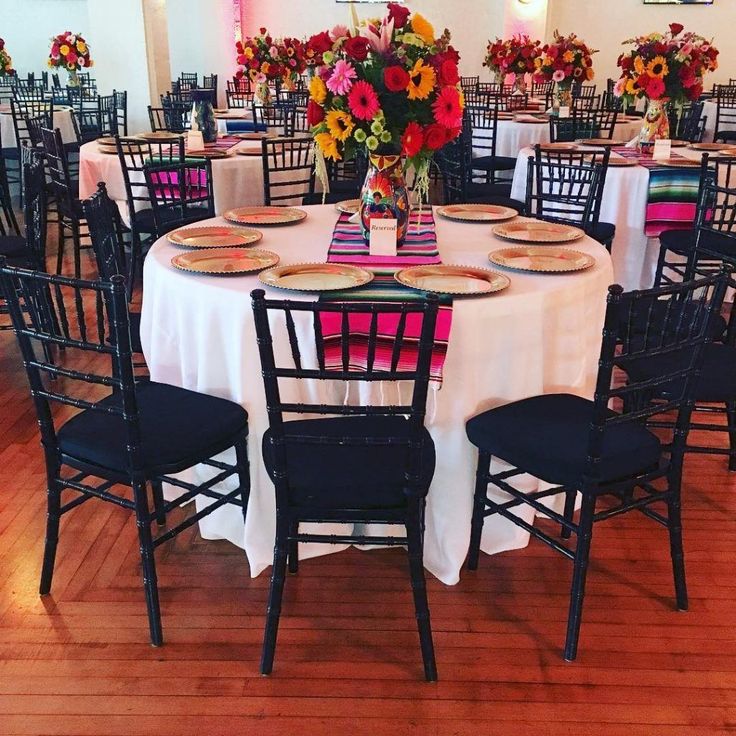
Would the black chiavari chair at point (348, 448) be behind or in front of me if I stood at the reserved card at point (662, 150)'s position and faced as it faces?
in front

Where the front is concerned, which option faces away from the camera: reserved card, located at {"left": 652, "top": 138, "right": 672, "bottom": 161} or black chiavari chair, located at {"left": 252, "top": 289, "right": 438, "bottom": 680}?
the black chiavari chair

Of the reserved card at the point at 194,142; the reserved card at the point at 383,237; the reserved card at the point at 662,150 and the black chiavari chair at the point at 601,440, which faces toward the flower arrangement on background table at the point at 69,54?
the black chiavari chair

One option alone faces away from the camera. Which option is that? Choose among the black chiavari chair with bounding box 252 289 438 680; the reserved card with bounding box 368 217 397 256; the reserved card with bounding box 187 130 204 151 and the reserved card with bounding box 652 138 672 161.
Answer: the black chiavari chair

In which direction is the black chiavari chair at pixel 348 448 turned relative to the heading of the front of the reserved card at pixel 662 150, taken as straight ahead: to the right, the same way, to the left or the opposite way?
the opposite way

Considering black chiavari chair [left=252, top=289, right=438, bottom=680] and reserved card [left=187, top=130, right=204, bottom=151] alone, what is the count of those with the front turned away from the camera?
1

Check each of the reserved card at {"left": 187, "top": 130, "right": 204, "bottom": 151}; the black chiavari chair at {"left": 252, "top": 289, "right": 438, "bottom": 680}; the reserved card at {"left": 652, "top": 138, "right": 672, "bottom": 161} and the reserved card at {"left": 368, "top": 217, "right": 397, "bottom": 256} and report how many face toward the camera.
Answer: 3

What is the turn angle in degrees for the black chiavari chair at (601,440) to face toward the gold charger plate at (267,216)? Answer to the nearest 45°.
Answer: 0° — it already faces it

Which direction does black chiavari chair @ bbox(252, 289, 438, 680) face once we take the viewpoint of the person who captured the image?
facing away from the viewer

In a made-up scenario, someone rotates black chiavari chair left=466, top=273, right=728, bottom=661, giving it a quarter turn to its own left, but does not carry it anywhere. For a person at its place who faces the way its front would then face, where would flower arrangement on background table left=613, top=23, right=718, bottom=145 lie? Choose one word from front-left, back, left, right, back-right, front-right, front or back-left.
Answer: back-right

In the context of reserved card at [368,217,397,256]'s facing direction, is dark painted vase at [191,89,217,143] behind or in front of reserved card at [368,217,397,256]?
behind

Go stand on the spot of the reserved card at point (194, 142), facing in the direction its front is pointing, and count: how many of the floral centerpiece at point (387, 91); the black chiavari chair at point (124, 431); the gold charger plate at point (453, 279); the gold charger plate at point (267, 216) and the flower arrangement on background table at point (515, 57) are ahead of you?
4

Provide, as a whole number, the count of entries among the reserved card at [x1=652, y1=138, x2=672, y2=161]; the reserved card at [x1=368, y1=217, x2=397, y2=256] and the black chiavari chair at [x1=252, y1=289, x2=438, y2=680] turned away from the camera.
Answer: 1
